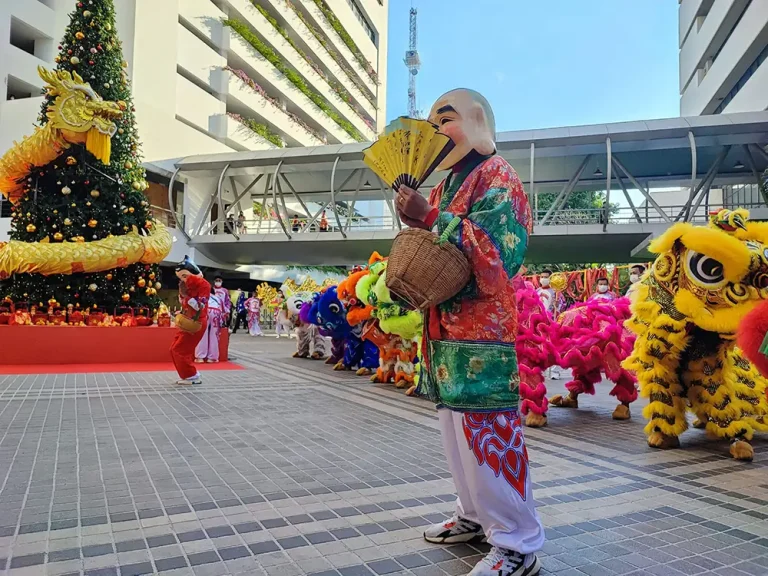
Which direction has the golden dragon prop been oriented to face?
to the viewer's right

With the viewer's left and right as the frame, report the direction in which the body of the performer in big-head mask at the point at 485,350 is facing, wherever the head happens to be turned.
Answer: facing to the left of the viewer

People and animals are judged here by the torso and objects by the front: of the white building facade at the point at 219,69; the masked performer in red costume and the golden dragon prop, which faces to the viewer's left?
the masked performer in red costume

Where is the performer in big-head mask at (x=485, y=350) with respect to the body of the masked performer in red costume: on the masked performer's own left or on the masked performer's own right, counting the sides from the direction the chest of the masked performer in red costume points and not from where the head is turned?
on the masked performer's own left

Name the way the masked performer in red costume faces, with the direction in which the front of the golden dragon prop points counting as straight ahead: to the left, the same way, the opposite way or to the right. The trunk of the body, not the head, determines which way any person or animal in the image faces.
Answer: the opposite way

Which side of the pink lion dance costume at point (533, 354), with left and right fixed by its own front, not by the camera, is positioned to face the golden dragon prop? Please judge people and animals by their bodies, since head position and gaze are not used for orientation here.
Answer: front

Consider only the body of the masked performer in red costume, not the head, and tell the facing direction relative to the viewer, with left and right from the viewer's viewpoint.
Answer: facing to the left of the viewer

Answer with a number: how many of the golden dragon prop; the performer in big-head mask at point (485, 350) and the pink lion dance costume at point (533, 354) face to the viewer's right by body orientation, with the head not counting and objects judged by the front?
1

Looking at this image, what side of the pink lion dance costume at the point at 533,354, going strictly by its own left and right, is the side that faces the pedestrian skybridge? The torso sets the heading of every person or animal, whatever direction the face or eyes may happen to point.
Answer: right

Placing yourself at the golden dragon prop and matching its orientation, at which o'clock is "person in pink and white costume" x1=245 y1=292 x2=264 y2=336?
The person in pink and white costume is roughly at 10 o'clock from the golden dragon prop.

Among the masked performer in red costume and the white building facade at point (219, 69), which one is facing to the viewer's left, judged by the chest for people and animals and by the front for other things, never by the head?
the masked performer in red costume

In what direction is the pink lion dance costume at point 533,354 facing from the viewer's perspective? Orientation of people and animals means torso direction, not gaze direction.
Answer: to the viewer's left
